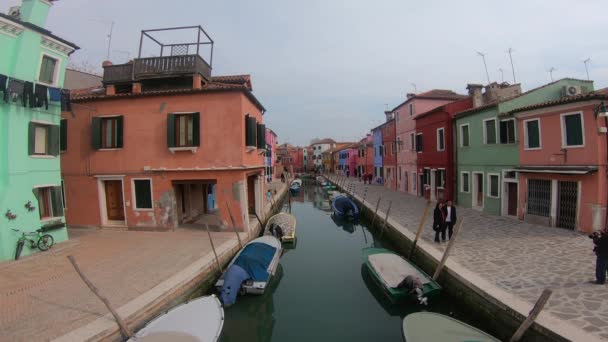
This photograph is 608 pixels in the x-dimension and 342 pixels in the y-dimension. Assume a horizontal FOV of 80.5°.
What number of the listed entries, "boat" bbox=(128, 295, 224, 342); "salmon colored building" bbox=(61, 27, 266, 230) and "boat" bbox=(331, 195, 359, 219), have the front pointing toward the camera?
1

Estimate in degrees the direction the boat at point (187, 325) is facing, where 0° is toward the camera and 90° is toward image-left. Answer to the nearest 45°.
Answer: approximately 225°

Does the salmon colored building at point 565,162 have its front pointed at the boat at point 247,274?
yes

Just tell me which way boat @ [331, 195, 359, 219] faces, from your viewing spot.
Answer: facing away from the viewer and to the left of the viewer

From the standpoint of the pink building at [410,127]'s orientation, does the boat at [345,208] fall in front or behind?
in front

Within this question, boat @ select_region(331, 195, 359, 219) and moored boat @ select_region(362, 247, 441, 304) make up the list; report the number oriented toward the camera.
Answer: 0

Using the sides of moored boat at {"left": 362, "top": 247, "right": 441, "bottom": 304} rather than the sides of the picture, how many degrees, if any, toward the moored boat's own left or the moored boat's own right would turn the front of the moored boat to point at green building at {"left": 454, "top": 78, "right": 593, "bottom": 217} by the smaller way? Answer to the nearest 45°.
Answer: approximately 90° to the moored boat's own right

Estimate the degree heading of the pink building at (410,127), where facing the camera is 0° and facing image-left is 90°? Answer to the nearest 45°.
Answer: approximately 45°

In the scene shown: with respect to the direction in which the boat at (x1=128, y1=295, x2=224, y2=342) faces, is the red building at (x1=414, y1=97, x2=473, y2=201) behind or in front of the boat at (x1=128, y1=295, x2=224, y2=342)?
in front

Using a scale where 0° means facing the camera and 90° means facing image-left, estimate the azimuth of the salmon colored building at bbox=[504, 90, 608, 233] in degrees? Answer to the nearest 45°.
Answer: approximately 45°

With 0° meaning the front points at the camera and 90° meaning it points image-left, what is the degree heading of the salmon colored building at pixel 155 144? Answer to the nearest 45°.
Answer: approximately 0°

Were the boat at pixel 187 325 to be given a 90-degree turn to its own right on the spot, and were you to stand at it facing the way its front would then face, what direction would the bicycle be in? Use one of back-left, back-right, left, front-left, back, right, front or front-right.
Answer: back

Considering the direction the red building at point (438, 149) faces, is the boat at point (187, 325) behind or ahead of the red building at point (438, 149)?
ahead

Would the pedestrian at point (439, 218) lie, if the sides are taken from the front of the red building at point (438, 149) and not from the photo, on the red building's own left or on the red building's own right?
on the red building's own left

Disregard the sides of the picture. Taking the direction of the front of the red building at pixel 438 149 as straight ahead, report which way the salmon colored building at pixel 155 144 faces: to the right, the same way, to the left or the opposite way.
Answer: to the left

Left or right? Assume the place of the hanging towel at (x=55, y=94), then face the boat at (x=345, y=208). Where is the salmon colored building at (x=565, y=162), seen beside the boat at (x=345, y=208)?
right
